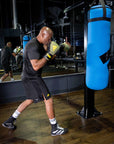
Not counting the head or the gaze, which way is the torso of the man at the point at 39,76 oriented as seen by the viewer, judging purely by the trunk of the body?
to the viewer's right

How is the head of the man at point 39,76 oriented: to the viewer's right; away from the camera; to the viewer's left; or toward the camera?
to the viewer's right
